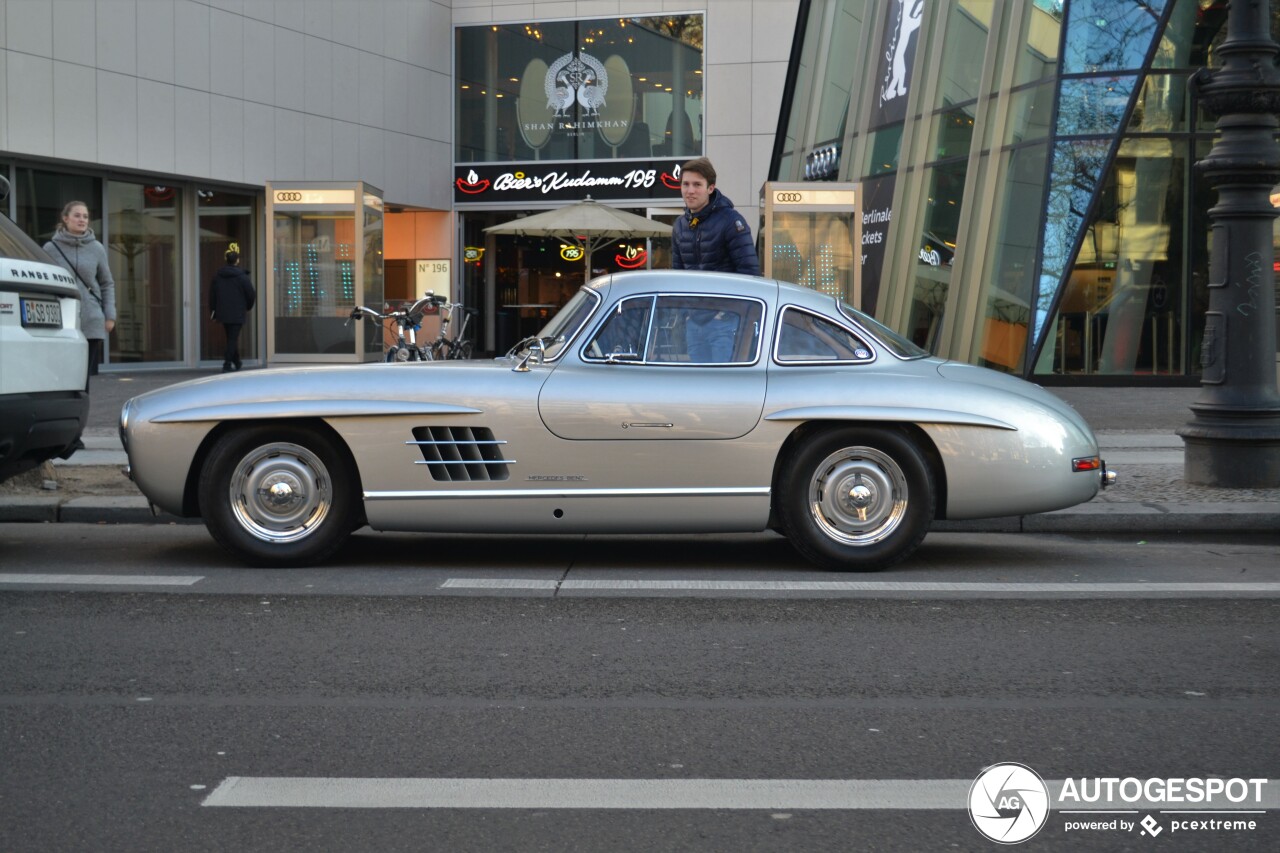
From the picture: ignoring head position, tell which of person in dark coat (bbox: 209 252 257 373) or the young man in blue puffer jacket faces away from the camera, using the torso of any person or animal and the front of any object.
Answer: the person in dark coat

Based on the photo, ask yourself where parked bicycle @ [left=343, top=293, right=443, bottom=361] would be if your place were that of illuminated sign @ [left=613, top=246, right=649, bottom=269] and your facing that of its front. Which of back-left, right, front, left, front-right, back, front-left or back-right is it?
front

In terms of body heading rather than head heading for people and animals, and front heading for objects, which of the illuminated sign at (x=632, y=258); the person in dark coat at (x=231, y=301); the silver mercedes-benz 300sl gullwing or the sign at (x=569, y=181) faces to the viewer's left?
the silver mercedes-benz 300sl gullwing

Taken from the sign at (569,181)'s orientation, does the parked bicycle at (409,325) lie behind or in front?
in front

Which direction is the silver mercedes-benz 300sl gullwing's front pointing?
to the viewer's left

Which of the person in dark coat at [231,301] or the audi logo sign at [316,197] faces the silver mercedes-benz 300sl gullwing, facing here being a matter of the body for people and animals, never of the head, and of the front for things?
the audi logo sign

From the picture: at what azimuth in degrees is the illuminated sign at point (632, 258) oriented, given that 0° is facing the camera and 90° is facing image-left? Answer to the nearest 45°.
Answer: approximately 0°

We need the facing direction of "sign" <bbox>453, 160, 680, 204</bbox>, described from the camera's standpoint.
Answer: facing the viewer

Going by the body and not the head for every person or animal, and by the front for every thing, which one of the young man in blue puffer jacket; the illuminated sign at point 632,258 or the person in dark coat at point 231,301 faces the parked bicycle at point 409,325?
the illuminated sign

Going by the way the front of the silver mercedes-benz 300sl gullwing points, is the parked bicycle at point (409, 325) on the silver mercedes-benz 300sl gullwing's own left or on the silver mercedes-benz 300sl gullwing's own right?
on the silver mercedes-benz 300sl gullwing's own right

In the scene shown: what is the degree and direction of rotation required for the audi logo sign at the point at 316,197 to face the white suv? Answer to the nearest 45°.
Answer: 0° — it already faces it

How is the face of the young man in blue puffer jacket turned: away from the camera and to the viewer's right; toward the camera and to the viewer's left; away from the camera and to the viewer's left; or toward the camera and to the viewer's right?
toward the camera and to the viewer's left

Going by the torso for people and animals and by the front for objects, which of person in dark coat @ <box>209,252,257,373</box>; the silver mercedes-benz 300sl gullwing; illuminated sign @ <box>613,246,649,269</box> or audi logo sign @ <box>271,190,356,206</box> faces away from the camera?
the person in dark coat

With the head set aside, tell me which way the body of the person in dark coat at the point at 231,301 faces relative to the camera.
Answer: away from the camera

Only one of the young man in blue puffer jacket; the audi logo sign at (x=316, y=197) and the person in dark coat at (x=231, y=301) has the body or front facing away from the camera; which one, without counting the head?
the person in dark coat

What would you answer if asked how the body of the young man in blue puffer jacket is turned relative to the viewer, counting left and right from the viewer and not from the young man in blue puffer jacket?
facing the viewer and to the left of the viewer
